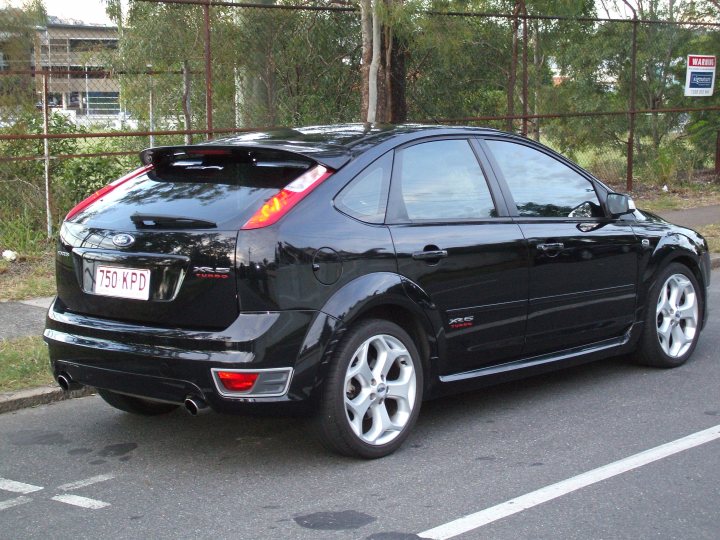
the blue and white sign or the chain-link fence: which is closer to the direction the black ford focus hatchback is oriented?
the blue and white sign

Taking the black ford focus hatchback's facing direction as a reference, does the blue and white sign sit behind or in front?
in front

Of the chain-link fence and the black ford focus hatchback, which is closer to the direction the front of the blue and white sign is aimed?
the black ford focus hatchback

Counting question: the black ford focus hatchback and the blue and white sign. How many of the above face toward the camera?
1

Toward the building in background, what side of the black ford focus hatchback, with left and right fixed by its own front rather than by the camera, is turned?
left

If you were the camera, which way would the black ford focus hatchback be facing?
facing away from the viewer and to the right of the viewer

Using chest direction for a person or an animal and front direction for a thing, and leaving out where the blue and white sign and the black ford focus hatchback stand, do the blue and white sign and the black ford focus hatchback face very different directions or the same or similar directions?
very different directions

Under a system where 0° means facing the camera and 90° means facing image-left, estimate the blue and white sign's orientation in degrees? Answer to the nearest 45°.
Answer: approximately 0°

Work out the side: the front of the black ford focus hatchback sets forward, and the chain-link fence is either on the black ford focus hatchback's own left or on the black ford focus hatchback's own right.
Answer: on the black ford focus hatchback's own left
